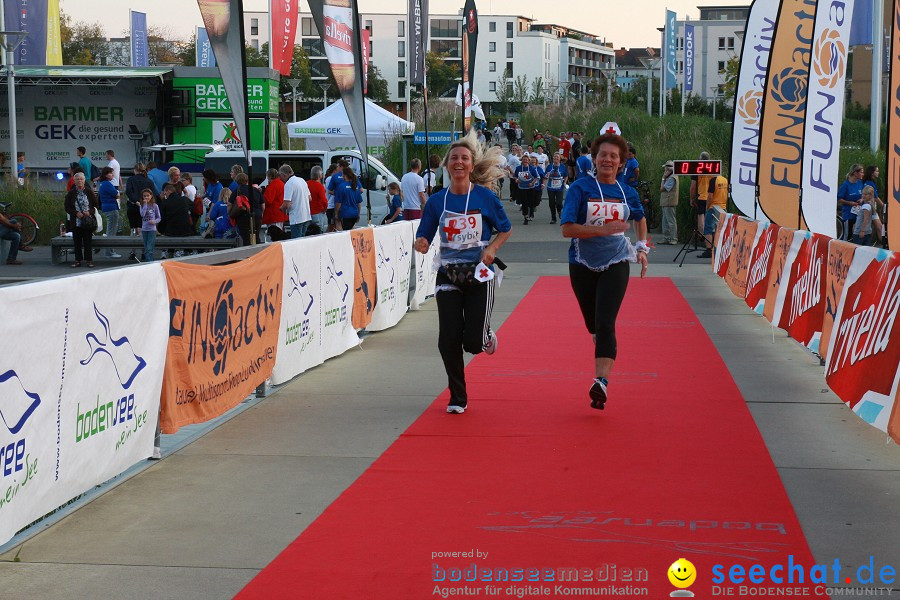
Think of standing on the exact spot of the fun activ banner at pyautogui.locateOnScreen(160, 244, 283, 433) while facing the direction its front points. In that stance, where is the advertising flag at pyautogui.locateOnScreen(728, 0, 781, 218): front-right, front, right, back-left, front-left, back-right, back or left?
left

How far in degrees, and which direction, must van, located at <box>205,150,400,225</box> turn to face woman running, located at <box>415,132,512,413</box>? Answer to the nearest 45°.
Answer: approximately 90° to its right

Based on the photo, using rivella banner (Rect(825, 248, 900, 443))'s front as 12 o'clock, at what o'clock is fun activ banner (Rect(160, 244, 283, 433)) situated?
The fun activ banner is roughly at 1 o'clock from the rivella banner.

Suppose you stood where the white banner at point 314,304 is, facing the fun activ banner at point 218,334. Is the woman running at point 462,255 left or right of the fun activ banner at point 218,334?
left

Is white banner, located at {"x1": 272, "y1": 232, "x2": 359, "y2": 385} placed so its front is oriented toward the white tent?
no

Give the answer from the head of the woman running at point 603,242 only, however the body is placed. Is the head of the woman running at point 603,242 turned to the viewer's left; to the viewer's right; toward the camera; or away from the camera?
toward the camera

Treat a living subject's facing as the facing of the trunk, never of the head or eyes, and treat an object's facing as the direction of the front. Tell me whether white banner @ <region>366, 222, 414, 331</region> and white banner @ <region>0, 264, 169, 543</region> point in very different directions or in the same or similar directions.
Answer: same or similar directions

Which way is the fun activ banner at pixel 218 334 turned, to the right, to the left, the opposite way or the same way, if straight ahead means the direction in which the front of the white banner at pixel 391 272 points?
the same way

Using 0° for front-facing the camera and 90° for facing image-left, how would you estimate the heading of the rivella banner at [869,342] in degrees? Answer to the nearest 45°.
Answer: approximately 45°

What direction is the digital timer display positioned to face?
toward the camera

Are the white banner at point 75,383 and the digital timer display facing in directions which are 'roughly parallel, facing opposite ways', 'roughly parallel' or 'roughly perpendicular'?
roughly perpendicular

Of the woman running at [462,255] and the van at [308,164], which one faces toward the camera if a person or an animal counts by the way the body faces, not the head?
the woman running

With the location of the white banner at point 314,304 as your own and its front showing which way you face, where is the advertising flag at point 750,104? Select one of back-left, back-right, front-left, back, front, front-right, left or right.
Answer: left

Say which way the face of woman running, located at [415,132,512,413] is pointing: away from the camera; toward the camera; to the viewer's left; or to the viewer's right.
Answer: toward the camera

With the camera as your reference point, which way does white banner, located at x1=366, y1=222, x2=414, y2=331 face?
facing the viewer and to the right of the viewer

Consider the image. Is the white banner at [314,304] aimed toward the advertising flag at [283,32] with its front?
no

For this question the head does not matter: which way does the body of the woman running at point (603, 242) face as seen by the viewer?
toward the camera

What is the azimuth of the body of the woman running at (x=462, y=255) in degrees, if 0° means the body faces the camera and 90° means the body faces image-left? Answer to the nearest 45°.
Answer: approximately 0°
